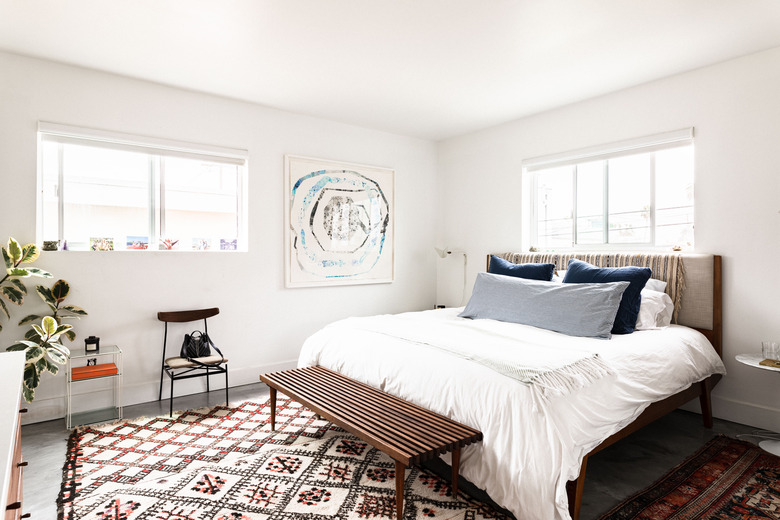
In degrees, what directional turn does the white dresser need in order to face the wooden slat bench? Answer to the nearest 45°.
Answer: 0° — it already faces it

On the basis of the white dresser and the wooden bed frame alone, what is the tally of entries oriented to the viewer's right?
1

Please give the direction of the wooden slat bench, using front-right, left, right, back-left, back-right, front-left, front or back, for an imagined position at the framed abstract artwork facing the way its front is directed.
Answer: front-right

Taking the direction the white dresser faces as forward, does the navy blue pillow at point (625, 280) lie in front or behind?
in front

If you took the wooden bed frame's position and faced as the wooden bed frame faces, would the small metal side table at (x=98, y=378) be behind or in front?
in front

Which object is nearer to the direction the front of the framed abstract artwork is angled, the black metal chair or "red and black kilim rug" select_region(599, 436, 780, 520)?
the red and black kilim rug

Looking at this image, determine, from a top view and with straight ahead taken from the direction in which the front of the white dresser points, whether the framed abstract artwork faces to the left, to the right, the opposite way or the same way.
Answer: to the right

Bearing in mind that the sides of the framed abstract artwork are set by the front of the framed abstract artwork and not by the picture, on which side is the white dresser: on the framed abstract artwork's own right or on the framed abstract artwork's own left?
on the framed abstract artwork's own right

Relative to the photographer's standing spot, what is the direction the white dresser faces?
facing to the right of the viewer

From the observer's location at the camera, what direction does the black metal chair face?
facing the viewer and to the right of the viewer
